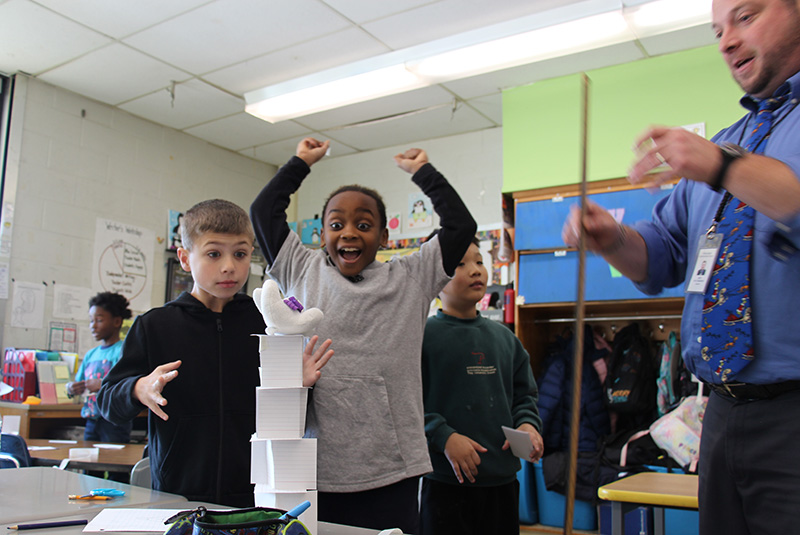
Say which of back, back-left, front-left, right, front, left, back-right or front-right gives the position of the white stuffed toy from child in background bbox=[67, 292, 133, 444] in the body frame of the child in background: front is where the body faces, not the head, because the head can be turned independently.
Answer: front-left

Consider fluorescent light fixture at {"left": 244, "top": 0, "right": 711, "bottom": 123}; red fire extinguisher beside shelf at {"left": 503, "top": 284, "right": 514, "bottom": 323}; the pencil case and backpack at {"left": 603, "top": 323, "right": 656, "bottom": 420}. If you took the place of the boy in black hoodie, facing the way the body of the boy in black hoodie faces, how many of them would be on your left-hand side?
3

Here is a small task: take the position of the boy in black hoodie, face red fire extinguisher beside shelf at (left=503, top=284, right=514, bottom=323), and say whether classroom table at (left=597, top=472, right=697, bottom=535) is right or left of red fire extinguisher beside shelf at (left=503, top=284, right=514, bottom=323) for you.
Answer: right

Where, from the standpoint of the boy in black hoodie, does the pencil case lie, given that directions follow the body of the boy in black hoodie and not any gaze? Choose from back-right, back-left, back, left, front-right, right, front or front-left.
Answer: front-right
